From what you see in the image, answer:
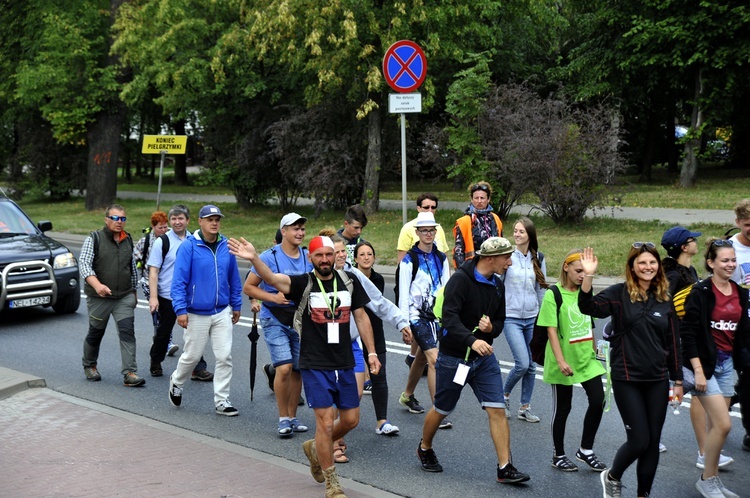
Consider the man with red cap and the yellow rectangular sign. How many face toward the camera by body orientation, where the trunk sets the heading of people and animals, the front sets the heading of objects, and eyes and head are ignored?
2

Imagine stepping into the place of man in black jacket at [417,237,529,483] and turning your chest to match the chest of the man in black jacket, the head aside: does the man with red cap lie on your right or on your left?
on your right

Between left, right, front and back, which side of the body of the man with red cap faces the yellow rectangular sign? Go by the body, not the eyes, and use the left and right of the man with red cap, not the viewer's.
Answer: back

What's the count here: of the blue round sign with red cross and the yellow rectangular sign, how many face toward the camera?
2

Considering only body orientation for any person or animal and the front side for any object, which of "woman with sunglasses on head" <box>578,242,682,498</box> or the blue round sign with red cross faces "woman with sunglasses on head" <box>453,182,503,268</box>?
the blue round sign with red cross

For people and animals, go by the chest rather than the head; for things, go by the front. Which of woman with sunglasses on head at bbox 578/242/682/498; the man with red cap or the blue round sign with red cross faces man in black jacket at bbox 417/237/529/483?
the blue round sign with red cross

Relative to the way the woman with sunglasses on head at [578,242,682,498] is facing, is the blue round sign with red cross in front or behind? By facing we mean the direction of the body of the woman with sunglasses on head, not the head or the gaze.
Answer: behind

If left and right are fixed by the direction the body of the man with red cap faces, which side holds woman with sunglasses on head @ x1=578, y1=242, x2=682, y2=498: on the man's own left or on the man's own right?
on the man's own left

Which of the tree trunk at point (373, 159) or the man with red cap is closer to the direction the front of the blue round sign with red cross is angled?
the man with red cap
